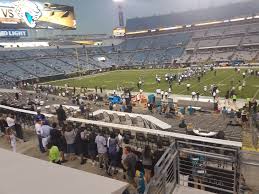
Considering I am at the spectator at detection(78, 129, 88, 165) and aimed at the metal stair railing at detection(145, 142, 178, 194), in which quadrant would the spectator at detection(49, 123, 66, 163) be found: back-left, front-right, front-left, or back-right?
back-right

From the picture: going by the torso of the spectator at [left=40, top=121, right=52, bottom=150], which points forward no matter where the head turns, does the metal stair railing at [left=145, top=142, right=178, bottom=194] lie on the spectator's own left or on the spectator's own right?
on the spectator's own right

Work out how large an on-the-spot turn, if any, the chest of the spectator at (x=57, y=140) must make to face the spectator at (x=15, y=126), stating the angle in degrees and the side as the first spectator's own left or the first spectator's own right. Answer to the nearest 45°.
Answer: approximately 90° to the first spectator's own left

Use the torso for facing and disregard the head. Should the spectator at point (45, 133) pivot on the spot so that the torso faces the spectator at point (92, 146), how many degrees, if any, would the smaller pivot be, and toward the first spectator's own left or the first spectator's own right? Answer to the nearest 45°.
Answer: approximately 90° to the first spectator's own right

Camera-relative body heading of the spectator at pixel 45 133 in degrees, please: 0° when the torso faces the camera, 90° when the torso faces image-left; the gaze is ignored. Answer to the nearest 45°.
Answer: approximately 225°

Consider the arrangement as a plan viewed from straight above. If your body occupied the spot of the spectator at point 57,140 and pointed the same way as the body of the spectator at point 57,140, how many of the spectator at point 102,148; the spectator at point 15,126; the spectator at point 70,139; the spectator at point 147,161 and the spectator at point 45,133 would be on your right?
3

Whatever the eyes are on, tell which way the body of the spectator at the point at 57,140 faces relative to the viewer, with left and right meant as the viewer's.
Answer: facing away from the viewer and to the right of the viewer

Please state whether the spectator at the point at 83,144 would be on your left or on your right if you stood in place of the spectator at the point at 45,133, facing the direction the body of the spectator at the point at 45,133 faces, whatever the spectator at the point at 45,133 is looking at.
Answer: on your right

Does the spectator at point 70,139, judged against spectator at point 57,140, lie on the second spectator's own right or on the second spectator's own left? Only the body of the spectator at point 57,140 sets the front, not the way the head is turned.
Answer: on the second spectator's own right

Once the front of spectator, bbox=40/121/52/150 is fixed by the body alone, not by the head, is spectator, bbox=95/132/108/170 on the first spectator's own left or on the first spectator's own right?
on the first spectator's own right

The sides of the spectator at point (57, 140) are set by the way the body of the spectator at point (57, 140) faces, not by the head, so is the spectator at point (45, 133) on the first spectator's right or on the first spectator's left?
on the first spectator's left
